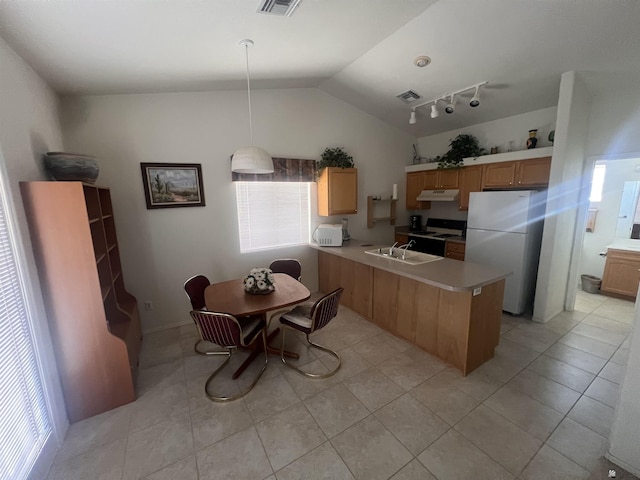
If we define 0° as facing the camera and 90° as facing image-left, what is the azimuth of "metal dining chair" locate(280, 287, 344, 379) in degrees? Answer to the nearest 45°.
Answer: approximately 135°

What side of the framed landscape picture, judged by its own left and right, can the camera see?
front

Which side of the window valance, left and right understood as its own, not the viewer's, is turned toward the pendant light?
front

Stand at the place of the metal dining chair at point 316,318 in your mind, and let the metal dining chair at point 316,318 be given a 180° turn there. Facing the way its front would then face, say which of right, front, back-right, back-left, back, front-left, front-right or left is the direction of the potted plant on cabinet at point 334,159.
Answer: back-left

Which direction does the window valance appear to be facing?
toward the camera

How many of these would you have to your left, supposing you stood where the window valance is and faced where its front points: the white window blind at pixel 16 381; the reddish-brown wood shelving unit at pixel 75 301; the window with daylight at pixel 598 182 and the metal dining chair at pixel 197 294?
1

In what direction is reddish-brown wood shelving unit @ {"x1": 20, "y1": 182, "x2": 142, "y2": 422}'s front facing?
to the viewer's right

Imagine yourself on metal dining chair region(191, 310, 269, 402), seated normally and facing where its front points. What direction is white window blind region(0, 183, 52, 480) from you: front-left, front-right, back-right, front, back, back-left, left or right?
back-left

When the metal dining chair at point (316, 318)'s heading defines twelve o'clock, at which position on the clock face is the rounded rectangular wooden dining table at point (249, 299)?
The rounded rectangular wooden dining table is roughly at 11 o'clock from the metal dining chair.

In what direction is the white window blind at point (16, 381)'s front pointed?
to the viewer's right

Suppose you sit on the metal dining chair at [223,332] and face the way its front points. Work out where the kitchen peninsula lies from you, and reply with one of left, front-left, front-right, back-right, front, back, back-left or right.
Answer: front-right

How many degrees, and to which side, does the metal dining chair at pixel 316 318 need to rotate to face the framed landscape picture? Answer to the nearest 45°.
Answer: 0° — it already faces it

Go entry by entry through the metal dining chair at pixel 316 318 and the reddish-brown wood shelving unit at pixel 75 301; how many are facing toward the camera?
0

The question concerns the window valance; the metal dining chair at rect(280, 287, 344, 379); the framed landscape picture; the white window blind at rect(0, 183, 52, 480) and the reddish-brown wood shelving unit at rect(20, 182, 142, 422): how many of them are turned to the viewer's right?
2

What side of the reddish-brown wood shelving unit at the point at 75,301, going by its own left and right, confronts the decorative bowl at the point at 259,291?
front

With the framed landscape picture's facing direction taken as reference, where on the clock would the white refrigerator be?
The white refrigerator is roughly at 10 o'clock from the framed landscape picture.

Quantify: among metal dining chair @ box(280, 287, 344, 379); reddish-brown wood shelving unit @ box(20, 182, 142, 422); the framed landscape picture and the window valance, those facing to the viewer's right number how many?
1

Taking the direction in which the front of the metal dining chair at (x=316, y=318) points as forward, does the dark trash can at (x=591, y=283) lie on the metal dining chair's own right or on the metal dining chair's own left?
on the metal dining chair's own right

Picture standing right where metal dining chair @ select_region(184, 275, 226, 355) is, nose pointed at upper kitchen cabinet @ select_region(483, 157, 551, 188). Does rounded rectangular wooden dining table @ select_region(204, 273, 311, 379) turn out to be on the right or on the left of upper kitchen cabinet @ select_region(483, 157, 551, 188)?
right

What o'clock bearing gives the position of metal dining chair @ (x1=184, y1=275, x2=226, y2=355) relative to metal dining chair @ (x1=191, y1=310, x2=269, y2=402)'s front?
metal dining chair @ (x1=184, y1=275, x2=226, y2=355) is roughly at 10 o'clock from metal dining chair @ (x1=191, y1=310, x2=269, y2=402).

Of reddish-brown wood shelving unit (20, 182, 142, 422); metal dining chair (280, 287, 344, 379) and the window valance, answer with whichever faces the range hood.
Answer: the reddish-brown wood shelving unit

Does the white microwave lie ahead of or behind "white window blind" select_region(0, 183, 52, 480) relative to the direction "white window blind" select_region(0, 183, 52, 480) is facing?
ahead
